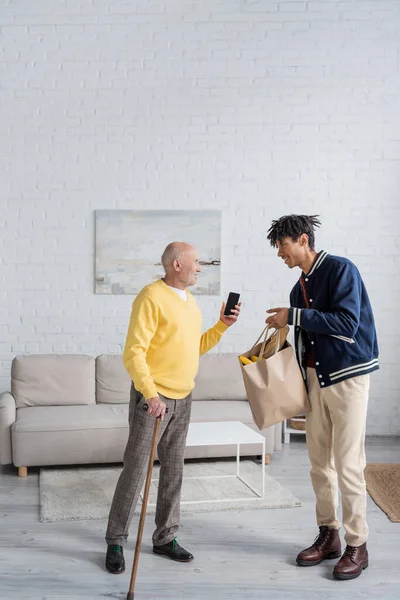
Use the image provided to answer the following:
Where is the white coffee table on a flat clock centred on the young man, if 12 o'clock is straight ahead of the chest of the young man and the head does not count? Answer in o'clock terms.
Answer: The white coffee table is roughly at 2 o'clock from the young man.

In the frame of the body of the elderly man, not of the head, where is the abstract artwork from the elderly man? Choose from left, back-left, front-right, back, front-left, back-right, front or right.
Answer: back-left

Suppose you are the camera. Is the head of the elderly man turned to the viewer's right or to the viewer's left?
to the viewer's right

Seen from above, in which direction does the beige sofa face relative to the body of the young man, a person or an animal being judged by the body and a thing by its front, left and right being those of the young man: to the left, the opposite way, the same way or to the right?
to the left

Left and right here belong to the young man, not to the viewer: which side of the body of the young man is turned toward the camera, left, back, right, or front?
left

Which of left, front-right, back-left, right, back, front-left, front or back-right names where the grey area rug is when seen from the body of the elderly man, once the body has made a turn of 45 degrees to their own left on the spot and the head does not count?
left

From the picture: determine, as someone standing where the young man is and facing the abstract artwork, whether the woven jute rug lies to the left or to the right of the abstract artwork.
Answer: right

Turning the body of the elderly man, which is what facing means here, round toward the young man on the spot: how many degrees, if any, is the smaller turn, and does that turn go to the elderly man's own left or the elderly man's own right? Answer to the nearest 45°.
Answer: approximately 45° to the elderly man's own left

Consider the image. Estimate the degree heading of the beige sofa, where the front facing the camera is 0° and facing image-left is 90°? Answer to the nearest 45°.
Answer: approximately 0°

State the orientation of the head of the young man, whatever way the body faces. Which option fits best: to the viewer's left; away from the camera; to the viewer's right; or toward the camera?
to the viewer's left

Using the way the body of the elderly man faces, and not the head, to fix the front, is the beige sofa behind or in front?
behind

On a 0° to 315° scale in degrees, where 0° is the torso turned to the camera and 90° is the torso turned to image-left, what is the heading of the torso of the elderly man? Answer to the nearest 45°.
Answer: approximately 315°
